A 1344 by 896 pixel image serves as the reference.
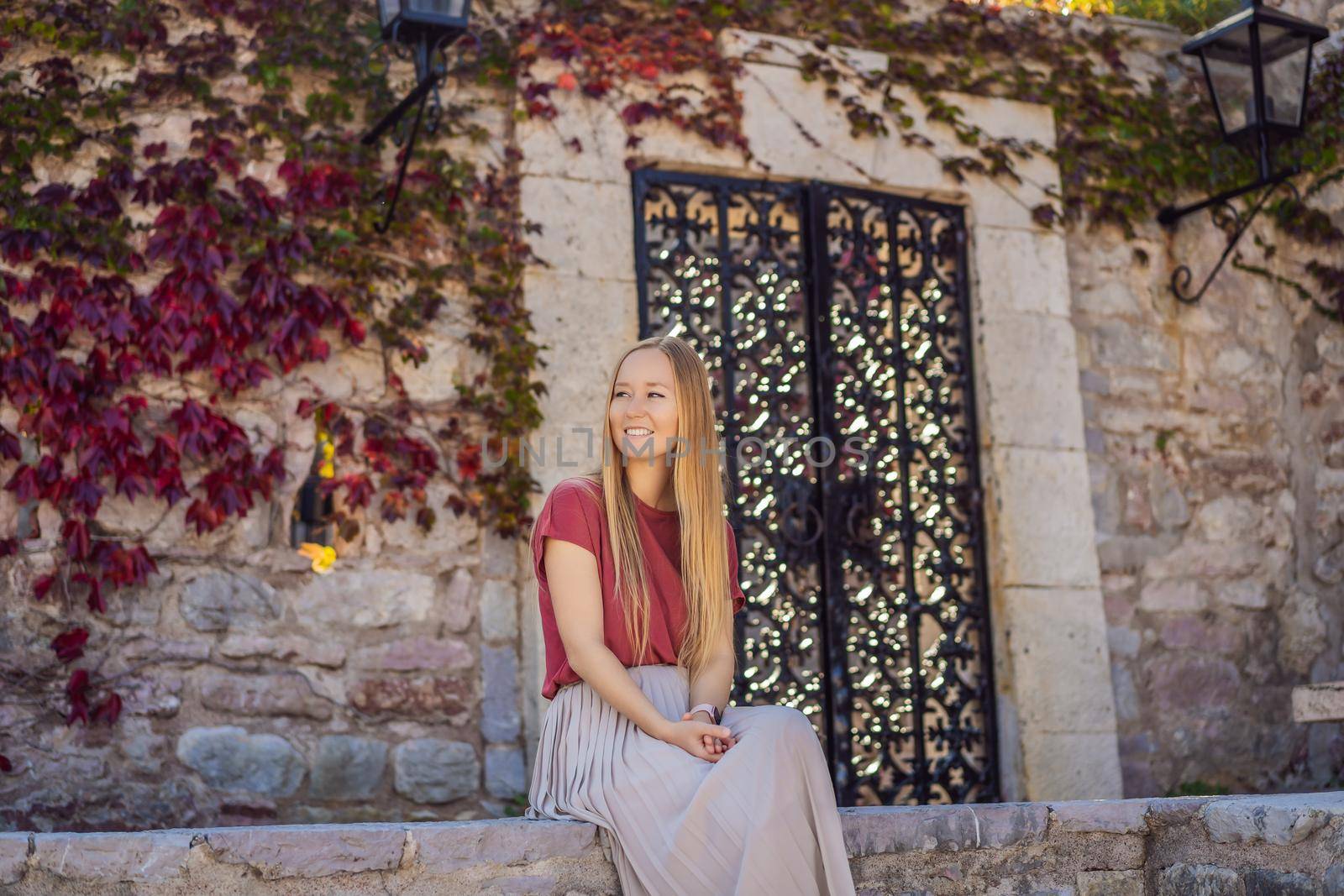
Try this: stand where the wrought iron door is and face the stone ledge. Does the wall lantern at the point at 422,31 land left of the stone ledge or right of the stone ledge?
right

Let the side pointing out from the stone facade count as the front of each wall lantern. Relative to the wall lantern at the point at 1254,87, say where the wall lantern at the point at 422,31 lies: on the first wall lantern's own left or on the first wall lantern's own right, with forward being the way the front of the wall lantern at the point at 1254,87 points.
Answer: on the first wall lantern's own right

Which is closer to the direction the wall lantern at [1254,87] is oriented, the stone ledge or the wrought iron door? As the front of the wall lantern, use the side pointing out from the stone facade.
the stone ledge

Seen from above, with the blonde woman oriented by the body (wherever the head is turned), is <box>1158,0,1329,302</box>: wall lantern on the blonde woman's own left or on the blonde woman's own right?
on the blonde woman's own left

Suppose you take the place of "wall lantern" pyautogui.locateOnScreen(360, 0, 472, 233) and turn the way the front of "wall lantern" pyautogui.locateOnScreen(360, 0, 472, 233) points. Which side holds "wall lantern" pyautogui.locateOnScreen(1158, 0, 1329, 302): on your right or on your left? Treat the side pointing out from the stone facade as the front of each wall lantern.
on your left

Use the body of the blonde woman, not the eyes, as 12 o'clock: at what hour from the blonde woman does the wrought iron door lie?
The wrought iron door is roughly at 8 o'clock from the blonde woman.

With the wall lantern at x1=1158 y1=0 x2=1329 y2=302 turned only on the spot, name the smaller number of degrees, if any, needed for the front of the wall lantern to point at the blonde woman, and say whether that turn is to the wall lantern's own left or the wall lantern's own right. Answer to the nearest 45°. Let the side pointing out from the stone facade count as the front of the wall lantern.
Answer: approximately 45° to the wall lantern's own right
